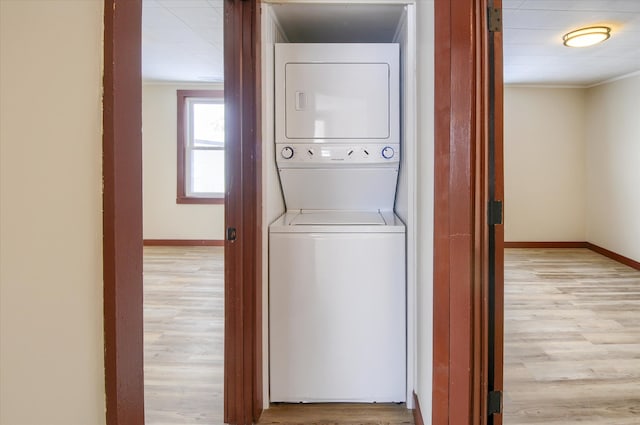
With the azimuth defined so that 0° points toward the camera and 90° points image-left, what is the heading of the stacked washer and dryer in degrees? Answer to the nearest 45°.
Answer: approximately 0°

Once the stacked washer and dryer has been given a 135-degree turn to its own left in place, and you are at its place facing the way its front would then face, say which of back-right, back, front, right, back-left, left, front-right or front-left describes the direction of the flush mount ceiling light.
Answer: front
